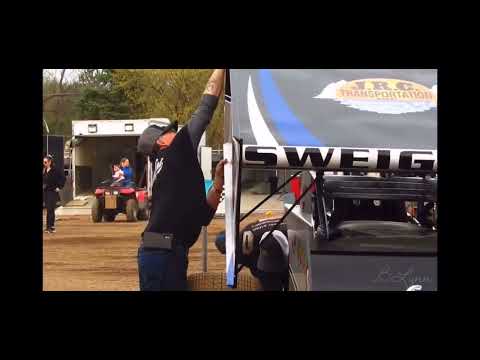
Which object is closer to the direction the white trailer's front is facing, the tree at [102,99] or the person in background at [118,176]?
the tree

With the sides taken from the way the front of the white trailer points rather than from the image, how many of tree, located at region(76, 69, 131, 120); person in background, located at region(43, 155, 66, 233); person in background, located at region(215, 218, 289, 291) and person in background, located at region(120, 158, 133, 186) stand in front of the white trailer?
1

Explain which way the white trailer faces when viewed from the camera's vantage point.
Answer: facing away from the viewer

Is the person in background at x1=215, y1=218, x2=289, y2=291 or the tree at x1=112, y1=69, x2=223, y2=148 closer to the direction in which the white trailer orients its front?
the tree

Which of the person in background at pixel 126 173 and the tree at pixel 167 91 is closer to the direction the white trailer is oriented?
the tree

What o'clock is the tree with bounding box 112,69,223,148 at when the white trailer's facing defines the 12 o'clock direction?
The tree is roughly at 12 o'clock from the white trailer.

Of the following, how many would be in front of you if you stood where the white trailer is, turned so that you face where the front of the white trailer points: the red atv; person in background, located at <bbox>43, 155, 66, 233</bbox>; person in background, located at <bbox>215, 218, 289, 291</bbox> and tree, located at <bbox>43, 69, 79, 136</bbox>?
1

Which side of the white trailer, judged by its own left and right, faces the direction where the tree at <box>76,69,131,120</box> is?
front
